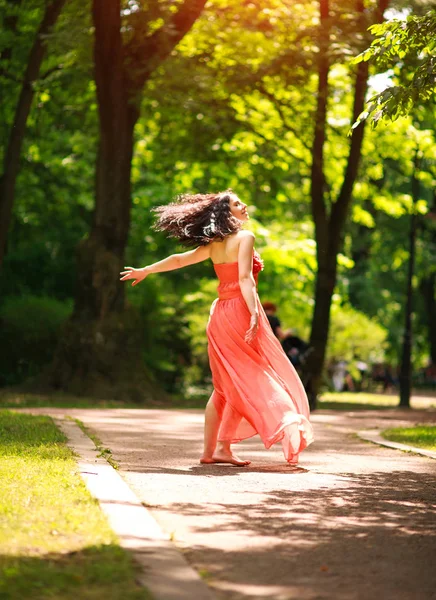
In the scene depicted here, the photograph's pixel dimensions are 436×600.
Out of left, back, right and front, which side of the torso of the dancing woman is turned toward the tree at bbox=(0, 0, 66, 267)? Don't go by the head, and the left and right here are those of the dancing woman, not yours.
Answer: left

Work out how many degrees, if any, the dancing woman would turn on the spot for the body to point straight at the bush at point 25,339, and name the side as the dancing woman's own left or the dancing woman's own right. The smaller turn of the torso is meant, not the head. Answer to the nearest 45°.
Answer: approximately 45° to the dancing woman's own left

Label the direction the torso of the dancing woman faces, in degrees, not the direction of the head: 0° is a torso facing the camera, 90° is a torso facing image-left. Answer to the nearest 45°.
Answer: approximately 225°

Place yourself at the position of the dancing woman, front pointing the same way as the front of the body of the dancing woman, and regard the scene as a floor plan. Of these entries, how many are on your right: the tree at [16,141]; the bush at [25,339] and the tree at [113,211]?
0

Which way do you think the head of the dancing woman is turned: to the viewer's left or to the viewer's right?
to the viewer's right

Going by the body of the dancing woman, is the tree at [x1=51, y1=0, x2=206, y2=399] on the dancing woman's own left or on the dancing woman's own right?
on the dancing woman's own left
